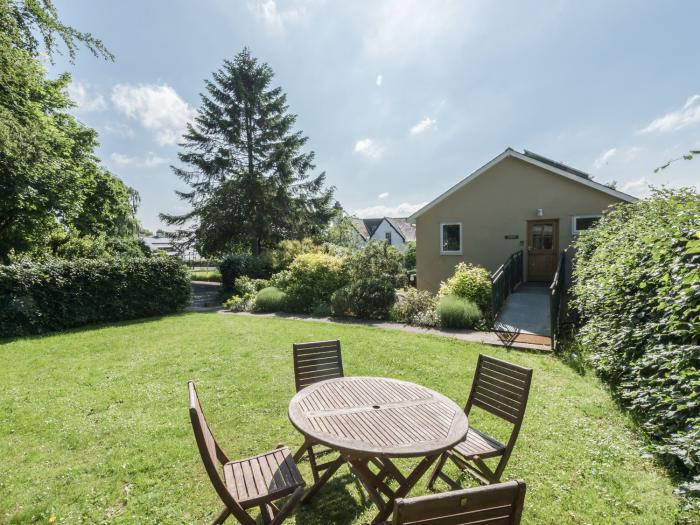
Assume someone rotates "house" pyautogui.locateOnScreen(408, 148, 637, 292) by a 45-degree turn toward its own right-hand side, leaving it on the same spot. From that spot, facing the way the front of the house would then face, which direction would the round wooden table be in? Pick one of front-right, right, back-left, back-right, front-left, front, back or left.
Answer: front-left

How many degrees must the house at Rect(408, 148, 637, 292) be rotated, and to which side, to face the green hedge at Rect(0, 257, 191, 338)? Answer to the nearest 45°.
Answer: approximately 45° to its right

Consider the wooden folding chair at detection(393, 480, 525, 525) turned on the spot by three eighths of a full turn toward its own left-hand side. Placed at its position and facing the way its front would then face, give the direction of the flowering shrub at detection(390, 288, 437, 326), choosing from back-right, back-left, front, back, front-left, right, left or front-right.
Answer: back

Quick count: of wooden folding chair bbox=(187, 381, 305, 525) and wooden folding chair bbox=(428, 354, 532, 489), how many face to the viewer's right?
1

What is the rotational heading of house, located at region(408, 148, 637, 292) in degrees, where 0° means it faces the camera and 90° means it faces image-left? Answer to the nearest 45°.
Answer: approximately 0°

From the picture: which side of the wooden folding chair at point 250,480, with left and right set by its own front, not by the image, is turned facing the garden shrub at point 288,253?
left

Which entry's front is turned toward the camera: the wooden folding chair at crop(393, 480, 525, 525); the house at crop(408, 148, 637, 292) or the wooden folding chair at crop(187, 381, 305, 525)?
the house

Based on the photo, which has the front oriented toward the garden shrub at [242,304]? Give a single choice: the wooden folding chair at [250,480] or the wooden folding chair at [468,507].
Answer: the wooden folding chair at [468,507]

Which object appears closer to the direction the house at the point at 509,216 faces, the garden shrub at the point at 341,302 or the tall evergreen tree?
the garden shrub

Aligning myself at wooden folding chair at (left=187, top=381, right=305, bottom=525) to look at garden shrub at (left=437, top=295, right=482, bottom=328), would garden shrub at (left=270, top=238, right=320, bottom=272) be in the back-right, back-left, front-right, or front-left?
front-left

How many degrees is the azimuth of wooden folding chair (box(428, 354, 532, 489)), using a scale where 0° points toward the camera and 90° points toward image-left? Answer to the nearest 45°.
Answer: approximately 45°

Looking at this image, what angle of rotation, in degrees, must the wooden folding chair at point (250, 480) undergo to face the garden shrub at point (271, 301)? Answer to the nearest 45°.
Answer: approximately 90° to its left

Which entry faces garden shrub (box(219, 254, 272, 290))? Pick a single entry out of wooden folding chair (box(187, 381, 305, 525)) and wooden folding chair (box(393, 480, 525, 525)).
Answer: wooden folding chair (box(393, 480, 525, 525))

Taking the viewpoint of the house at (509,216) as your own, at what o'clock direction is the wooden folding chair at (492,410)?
The wooden folding chair is roughly at 12 o'clock from the house.

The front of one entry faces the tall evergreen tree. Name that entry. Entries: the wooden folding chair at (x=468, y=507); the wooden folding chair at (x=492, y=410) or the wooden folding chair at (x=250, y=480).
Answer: the wooden folding chair at (x=468, y=507)

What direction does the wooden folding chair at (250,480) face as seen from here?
to the viewer's right

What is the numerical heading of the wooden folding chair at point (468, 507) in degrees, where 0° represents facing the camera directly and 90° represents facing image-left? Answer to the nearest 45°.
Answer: approximately 135°

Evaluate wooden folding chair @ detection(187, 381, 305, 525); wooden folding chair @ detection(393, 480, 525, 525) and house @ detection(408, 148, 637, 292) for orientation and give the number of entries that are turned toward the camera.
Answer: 1

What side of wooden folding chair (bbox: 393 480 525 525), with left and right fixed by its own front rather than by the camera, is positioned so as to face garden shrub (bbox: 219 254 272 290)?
front
